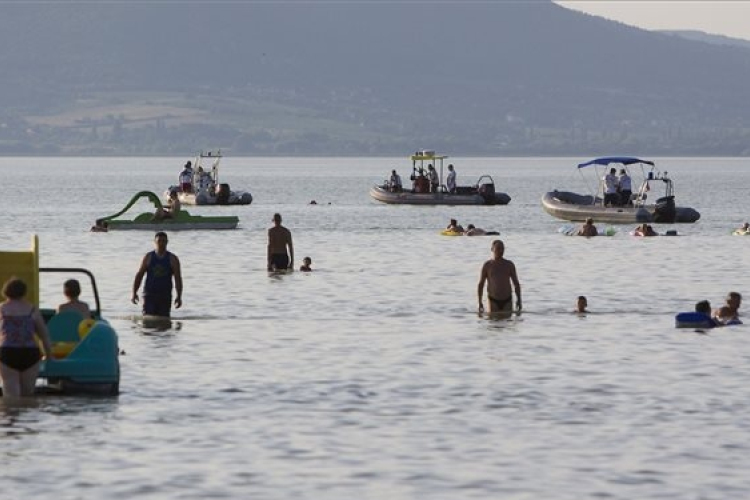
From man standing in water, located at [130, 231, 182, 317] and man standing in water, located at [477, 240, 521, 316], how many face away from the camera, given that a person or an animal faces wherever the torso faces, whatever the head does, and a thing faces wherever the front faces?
0

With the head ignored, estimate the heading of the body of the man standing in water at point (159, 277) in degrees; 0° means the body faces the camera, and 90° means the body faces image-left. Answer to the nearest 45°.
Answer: approximately 0°

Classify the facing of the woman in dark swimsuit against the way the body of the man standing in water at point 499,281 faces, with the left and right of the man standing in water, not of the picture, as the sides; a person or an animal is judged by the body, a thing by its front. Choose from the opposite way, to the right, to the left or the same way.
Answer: the opposite way

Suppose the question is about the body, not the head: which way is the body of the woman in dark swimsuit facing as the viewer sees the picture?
away from the camera

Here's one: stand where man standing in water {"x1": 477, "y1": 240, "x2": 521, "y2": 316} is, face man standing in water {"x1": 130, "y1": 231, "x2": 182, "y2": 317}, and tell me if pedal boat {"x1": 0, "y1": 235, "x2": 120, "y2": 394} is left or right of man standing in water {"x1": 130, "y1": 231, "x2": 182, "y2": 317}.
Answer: left

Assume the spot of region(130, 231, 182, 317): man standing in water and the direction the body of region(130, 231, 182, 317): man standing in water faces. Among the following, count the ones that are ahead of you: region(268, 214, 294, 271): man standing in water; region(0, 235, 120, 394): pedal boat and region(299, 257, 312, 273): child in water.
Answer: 1

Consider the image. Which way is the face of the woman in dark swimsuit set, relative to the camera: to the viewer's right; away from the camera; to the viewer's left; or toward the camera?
away from the camera

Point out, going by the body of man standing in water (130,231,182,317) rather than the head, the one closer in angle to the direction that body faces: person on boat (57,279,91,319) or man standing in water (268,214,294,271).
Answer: the person on boat

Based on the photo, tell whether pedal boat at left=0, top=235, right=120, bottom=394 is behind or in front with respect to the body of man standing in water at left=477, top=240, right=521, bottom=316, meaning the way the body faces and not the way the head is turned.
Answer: in front

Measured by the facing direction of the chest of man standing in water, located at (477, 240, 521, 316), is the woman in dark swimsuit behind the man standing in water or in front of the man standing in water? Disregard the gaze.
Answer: in front

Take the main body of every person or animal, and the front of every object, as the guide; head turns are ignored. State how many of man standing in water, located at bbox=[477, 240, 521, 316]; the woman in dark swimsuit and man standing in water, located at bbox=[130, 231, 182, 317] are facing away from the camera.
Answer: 1

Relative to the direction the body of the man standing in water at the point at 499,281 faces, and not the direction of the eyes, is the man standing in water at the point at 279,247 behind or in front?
behind
